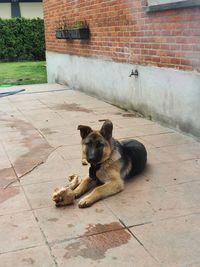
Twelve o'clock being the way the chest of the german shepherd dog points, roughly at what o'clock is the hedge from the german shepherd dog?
The hedge is roughly at 4 o'clock from the german shepherd dog.

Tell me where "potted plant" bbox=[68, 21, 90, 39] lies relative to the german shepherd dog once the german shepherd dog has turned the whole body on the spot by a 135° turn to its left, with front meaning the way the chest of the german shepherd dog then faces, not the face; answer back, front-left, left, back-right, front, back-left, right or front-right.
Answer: left

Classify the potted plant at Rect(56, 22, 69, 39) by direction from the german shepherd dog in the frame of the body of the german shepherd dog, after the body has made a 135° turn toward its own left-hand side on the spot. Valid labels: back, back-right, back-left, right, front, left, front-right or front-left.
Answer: left
